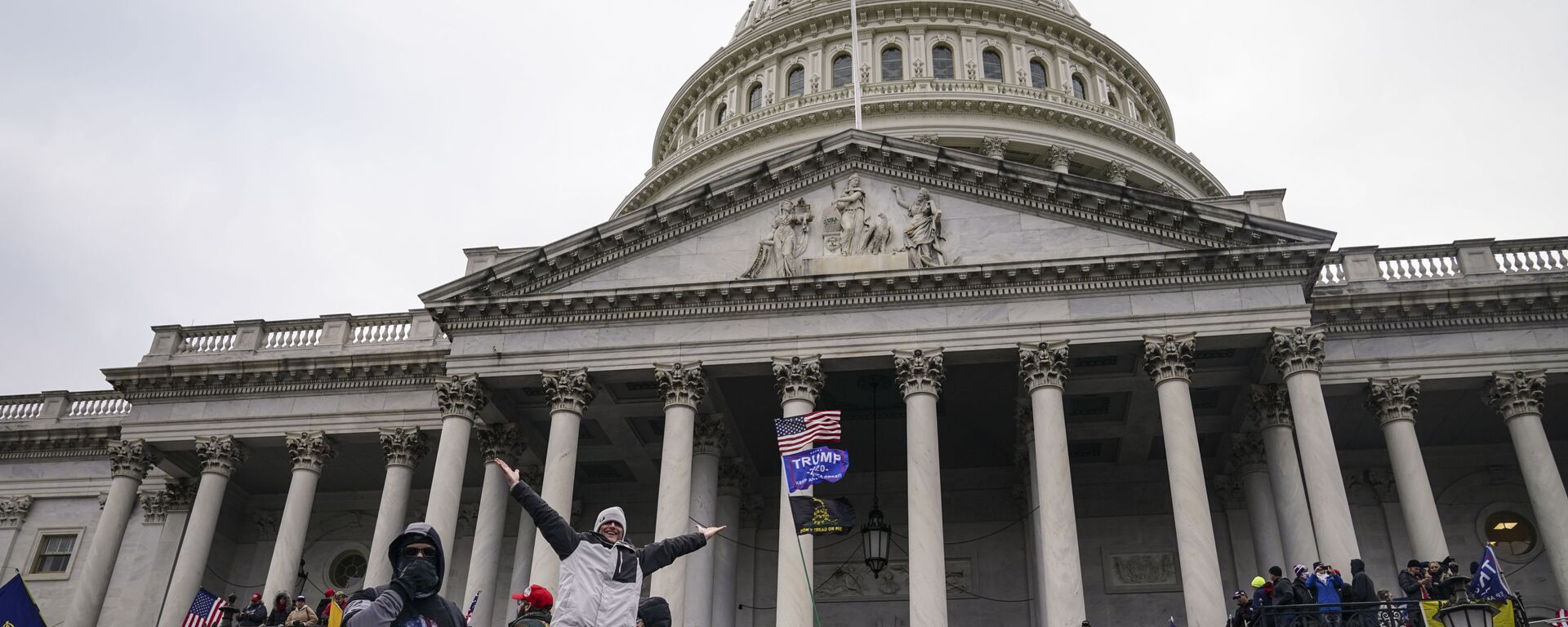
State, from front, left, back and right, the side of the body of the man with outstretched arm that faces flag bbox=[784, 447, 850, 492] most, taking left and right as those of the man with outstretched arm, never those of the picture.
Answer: back

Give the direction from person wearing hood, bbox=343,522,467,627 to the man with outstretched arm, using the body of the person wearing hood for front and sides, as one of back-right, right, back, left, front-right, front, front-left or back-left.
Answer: back-left

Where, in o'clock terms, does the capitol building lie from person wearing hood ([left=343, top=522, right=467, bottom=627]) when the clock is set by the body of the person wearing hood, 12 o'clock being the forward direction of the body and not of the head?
The capitol building is roughly at 7 o'clock from the person wearing hood.

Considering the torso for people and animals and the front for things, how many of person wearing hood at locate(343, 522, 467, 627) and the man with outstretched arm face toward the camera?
2

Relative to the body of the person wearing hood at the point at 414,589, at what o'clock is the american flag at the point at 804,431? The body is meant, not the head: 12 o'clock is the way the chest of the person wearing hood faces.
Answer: The american flag is roughly at 7 o'clock from the person wearing hood.

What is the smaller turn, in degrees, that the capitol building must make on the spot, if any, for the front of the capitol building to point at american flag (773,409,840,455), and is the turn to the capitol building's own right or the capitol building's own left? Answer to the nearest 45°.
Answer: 0° — it already faces it

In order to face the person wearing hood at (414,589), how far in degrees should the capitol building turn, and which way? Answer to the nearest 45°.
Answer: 0° — it already faces them

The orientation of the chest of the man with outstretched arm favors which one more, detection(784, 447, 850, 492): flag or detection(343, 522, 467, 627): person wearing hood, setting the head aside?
the person wearing hood

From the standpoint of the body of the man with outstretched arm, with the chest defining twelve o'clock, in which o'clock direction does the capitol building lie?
The capitol building is roughly at 7 o'clock from the man with outstretched arm.

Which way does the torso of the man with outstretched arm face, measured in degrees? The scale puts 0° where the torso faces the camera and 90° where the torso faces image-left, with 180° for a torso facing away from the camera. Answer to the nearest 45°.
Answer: approximately 0°
